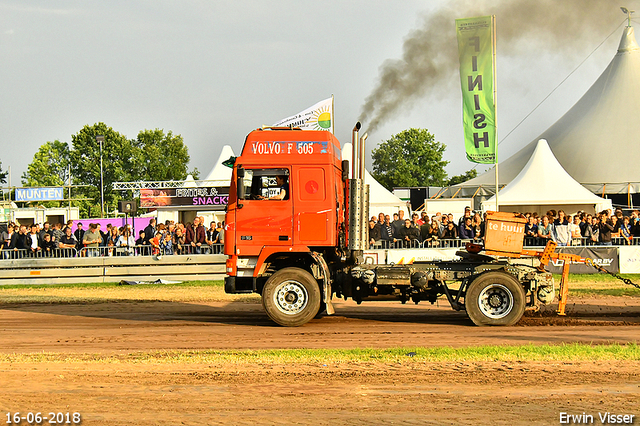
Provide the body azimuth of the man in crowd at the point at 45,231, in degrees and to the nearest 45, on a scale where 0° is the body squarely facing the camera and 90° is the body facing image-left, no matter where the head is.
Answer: approximately 0°

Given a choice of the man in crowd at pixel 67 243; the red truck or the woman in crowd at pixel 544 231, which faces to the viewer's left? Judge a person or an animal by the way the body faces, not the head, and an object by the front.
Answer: the red truck

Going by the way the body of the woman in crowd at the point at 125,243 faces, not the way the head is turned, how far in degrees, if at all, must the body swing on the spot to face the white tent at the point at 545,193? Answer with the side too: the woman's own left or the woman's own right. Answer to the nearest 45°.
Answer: approximately 90° to the woman's own left

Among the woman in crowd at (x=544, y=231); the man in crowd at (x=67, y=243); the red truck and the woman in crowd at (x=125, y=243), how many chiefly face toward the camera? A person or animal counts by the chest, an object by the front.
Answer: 3

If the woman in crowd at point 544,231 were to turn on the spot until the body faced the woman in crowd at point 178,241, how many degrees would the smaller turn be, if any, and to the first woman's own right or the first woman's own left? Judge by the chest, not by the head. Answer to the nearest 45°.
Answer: approximately 90° to the first woman's own right

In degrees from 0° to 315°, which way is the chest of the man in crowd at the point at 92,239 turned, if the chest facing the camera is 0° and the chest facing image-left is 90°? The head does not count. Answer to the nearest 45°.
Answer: approximately 0°

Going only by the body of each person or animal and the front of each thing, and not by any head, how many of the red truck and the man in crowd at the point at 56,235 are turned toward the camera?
1

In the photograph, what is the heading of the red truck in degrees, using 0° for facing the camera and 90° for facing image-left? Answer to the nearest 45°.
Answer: approximately 90°

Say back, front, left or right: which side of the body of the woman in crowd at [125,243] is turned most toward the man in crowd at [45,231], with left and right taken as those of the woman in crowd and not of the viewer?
right
